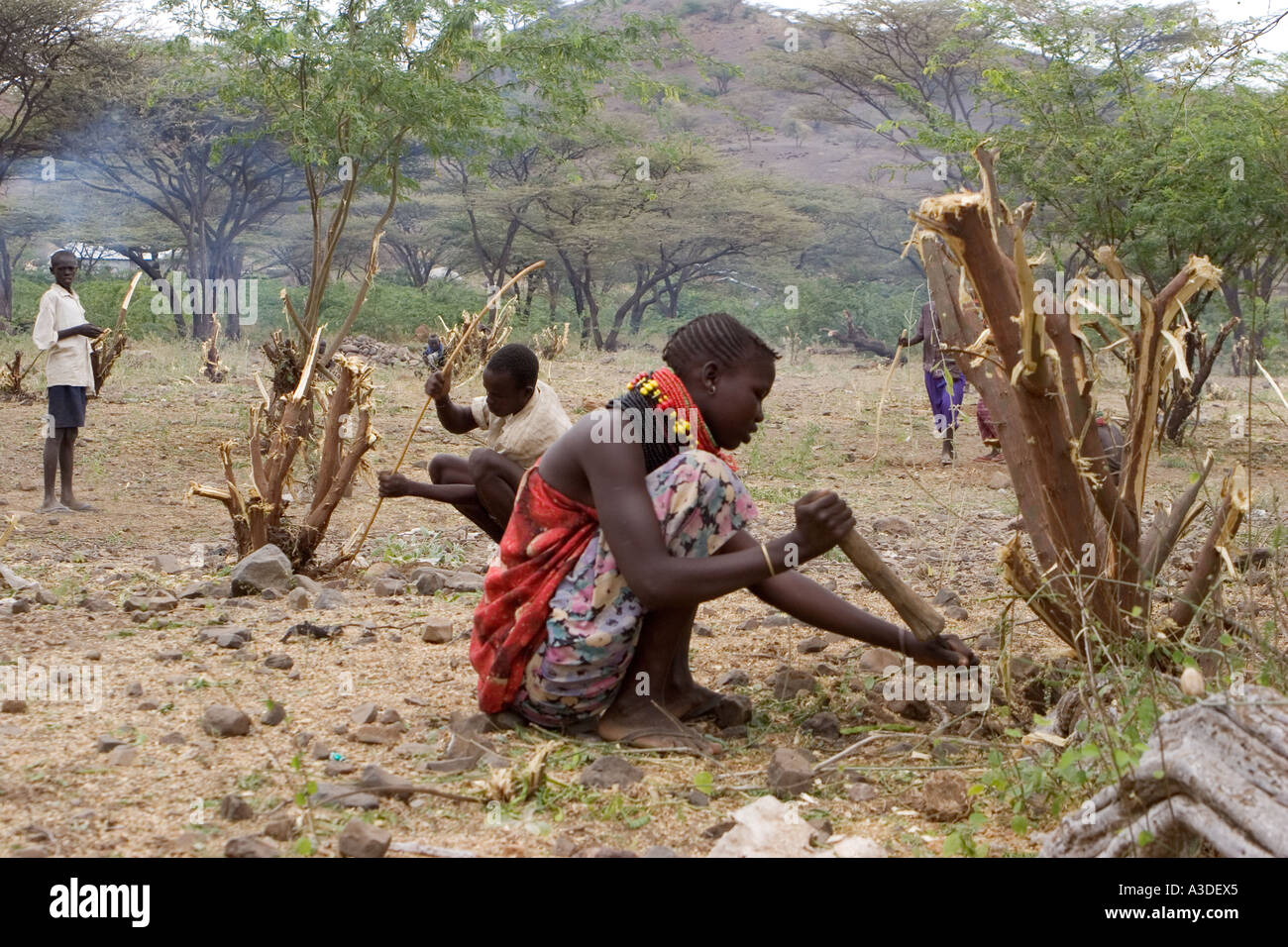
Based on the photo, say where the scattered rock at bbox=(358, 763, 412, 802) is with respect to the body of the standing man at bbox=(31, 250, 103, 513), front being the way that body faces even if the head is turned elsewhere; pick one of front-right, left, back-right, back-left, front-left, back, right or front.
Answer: front-right

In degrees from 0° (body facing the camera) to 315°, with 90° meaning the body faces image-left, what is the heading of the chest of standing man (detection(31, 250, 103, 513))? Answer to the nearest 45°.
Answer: approximately 315°

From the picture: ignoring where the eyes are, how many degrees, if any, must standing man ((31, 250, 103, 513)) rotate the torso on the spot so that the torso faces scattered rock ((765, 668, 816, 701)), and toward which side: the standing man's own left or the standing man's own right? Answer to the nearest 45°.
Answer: approximately 45° to the standing man's own right

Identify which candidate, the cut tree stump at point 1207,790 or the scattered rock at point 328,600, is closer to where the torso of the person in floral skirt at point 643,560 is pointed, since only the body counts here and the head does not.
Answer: the cut tree stump

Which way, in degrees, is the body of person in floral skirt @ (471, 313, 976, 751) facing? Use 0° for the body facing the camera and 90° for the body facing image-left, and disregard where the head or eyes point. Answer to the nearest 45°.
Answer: approximately 270°

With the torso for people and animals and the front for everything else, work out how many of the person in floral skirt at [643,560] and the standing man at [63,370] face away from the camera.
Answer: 0

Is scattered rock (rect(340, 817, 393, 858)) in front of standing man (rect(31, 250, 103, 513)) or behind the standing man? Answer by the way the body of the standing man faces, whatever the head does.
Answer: in front

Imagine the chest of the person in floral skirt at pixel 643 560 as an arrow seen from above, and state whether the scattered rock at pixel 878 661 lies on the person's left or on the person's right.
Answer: on the person's left

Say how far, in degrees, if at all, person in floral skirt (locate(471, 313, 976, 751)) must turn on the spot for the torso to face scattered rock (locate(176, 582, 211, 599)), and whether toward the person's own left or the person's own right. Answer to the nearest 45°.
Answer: approximately 135° to the person's own left

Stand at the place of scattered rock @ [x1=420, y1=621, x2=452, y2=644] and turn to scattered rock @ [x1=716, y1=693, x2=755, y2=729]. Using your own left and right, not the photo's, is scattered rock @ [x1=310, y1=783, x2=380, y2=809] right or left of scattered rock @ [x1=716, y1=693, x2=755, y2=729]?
right

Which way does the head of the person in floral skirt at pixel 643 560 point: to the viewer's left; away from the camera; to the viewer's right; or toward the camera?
to the viewer's right

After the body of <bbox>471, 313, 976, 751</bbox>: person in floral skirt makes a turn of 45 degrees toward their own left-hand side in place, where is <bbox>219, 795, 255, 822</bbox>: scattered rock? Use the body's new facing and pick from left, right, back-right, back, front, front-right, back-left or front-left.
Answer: back
